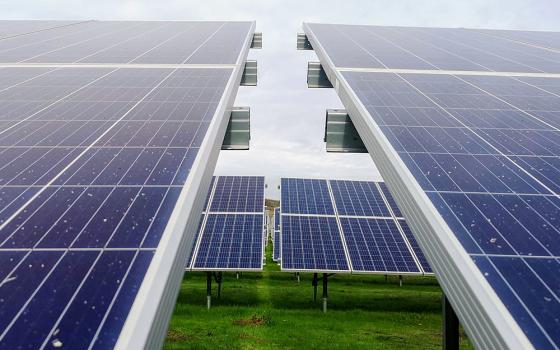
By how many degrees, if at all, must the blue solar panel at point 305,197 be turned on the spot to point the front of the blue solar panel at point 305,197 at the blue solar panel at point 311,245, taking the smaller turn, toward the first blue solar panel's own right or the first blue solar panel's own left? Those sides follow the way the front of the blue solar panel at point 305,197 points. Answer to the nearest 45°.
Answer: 0° — it already faces it

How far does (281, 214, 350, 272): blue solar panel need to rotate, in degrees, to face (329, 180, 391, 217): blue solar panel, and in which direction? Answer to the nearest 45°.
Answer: approximately 180°

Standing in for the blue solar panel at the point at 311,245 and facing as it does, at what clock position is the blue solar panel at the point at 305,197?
the blue solar panel at the point at 305,197 is roughly at 6 o'clock from the blue solar panel at the point at 311,245.

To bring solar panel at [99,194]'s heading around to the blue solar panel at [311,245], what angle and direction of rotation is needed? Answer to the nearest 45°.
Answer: approximately 135° to its left

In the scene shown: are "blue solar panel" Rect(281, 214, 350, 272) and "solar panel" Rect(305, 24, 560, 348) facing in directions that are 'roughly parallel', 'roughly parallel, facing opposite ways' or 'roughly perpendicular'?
roughly parallel

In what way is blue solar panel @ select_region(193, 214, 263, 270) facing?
toward the camera

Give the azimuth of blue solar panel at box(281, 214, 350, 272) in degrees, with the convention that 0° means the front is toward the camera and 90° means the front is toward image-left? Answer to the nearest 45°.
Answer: approximately 0°

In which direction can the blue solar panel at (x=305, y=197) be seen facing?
toward the camera

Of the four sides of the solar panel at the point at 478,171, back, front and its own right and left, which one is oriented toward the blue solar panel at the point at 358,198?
back

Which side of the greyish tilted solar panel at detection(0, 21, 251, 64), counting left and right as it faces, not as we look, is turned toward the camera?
front

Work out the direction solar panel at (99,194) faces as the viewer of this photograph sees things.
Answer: facing the viewer

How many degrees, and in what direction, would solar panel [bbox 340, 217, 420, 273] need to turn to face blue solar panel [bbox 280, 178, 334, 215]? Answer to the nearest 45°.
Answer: approximately 135° to its right
